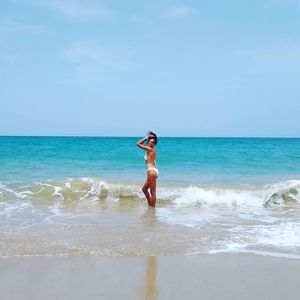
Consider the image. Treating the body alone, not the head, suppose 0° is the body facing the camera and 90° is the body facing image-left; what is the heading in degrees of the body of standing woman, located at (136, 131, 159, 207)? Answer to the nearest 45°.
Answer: approximately 90°
